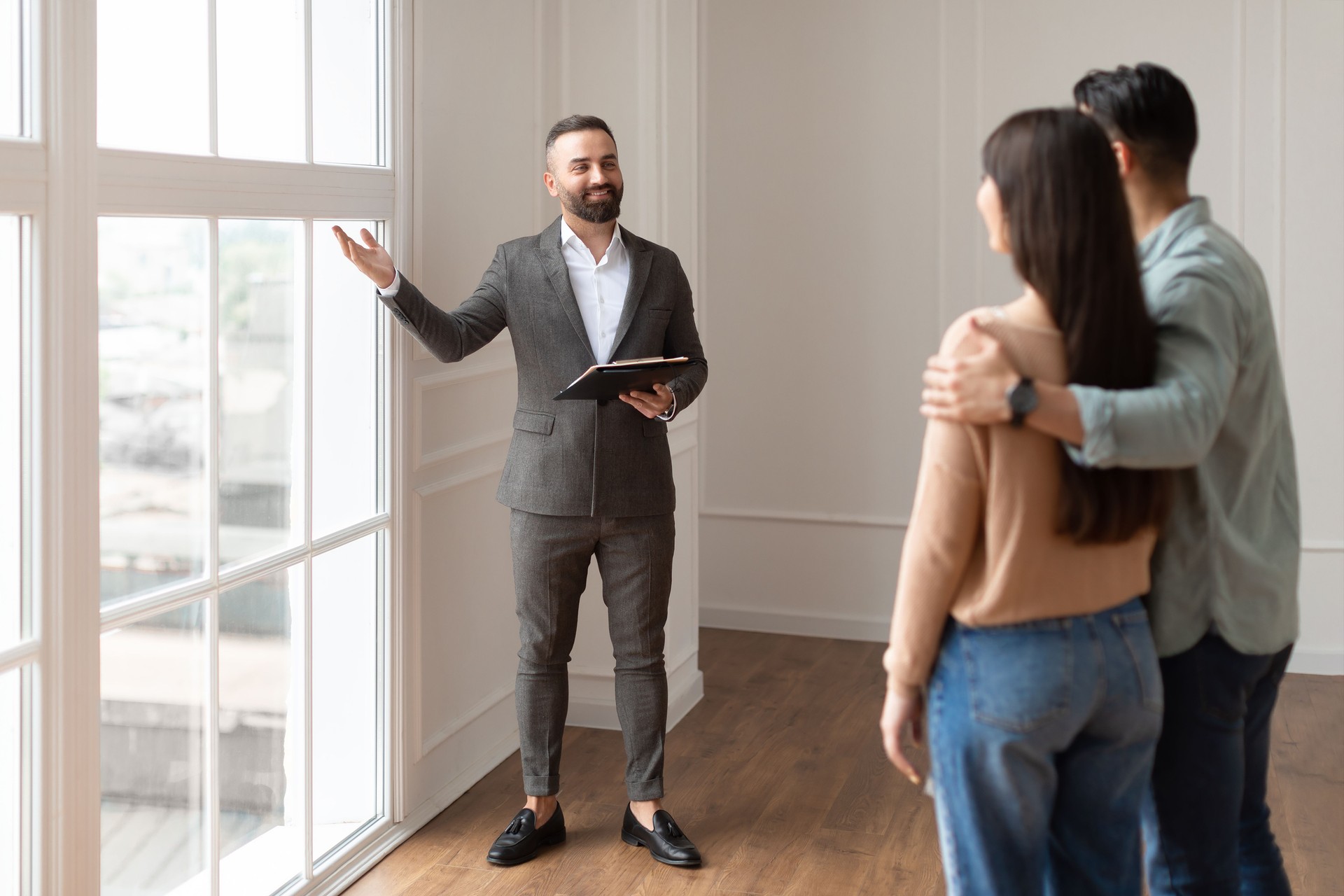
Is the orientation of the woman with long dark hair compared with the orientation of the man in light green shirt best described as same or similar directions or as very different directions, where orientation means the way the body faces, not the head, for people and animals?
same or similar directions

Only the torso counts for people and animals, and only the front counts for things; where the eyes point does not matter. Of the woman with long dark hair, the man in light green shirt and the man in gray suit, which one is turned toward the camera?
the man in gray suit

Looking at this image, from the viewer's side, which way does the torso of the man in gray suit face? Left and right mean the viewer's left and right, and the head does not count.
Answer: facing the viewer

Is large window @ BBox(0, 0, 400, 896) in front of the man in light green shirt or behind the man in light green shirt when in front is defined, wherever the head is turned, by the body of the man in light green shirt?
in front

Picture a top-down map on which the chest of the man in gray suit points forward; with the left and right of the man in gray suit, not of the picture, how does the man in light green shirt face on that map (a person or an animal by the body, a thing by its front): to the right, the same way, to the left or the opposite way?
the opposite way

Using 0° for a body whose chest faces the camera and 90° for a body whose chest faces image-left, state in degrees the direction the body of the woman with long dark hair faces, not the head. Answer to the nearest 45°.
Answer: approximately 135°

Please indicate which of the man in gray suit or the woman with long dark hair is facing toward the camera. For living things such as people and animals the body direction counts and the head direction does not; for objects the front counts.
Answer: the man in gray suit

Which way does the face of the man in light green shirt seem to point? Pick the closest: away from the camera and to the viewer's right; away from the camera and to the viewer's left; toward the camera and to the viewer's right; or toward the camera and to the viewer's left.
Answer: away from the camera and to the viewer's left

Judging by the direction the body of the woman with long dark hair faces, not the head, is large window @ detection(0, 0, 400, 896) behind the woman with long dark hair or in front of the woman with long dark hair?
in front

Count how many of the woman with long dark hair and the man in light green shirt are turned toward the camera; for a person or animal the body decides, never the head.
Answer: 0

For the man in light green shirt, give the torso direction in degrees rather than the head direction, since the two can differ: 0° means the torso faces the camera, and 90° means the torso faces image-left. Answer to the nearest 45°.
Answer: approximately 135°

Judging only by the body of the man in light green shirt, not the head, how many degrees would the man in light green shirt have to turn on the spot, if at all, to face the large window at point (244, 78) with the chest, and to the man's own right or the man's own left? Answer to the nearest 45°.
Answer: approximately 45° to the man's own left

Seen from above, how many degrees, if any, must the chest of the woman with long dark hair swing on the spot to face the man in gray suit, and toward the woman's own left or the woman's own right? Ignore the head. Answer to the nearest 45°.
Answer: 0° — they already face them

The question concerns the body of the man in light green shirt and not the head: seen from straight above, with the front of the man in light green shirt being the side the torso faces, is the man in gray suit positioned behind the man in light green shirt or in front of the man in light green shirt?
in front
